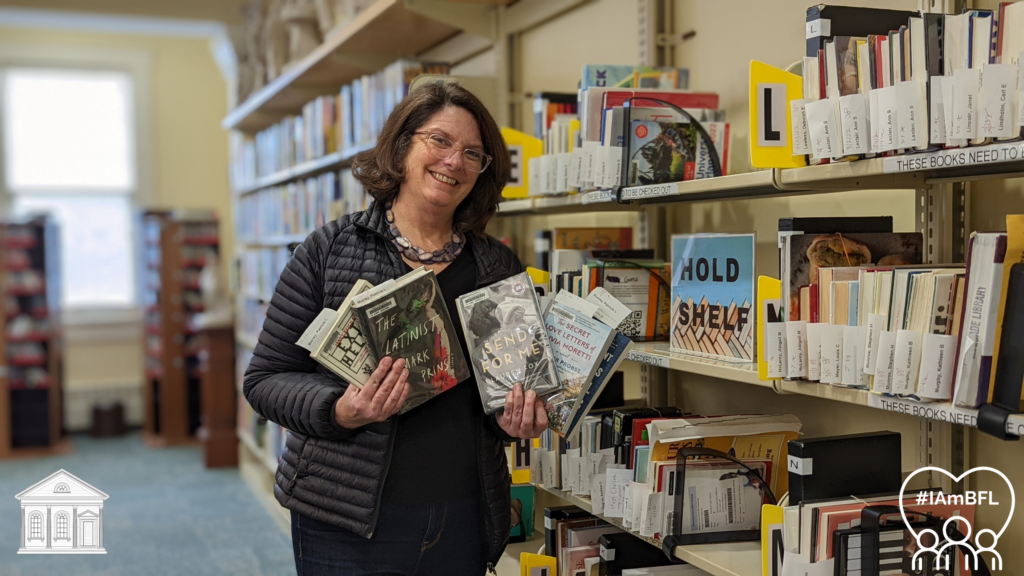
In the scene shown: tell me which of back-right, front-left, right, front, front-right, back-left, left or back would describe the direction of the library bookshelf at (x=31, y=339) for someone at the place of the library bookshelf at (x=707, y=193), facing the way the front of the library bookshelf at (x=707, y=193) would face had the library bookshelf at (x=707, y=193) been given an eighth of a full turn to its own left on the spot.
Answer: back-right

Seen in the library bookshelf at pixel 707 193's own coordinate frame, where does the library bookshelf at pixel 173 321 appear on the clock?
the library bookshelf at pixel 173 321 is roughly at 3 o'clock from the library bookshelf at pixel 707 193.

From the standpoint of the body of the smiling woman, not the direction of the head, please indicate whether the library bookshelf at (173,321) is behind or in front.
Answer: behind

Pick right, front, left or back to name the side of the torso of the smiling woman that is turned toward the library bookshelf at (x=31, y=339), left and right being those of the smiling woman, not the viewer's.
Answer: back

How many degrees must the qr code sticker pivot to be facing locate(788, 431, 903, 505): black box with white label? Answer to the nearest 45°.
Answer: approximately 45° to its left

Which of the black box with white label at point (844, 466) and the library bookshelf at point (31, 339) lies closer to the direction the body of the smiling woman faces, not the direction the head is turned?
the black box with white label

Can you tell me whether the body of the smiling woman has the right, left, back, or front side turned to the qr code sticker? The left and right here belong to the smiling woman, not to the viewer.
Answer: left

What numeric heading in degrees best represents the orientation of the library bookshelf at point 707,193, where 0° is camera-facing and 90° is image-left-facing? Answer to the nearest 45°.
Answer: approximately 45°

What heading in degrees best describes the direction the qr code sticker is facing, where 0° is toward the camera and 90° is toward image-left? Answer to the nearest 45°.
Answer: approximately 0°
